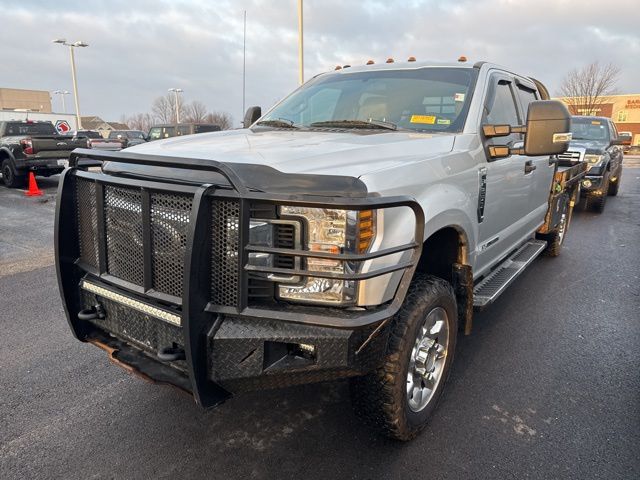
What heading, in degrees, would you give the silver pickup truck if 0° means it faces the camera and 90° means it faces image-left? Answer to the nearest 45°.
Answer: approximately 45°

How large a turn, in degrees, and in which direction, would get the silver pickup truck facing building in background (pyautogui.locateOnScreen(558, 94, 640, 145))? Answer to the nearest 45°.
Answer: approximately 180°

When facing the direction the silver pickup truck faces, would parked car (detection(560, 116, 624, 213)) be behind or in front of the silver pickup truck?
behind

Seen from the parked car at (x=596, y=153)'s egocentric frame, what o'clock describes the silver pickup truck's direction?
The silver pickup truck is roughly at 12 o'clock from the parked car.

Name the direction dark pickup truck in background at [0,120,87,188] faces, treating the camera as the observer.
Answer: facing away from the viewer and to the left of the viewer

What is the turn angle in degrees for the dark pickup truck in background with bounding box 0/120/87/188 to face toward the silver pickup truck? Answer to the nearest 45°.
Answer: approximately 135° to its left

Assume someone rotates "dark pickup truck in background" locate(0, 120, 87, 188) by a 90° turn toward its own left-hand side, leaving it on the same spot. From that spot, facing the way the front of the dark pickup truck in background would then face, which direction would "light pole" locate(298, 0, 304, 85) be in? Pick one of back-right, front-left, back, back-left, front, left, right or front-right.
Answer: back-left

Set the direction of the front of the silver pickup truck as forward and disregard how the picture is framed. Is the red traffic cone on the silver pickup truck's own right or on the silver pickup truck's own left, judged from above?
on the silver pickup truck's own right

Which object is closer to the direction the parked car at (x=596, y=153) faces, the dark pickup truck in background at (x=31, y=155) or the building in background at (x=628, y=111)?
the dark pickup truck in background

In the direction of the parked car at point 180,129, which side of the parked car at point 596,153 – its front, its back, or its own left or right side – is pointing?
right

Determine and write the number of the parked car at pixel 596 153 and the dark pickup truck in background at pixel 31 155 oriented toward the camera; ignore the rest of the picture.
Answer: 1

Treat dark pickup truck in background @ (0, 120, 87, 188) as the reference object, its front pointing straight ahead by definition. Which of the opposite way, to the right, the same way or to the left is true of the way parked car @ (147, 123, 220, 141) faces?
to the left
